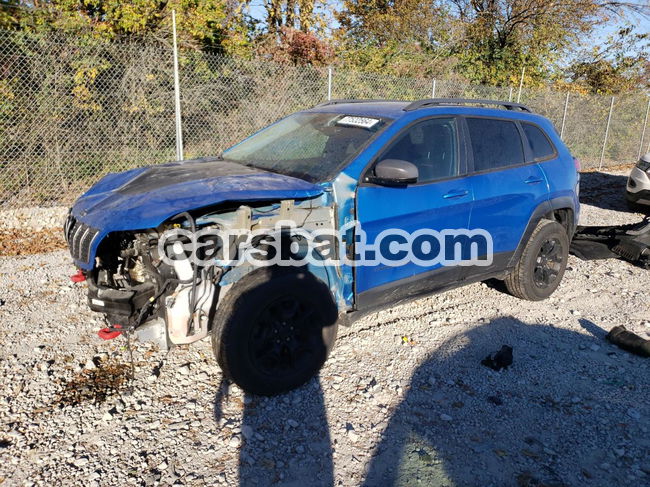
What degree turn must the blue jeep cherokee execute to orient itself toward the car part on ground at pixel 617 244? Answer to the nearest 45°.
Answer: approximately 180°

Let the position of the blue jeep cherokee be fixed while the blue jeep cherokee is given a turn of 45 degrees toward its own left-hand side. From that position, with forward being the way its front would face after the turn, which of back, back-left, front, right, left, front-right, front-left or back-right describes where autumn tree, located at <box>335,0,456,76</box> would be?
back

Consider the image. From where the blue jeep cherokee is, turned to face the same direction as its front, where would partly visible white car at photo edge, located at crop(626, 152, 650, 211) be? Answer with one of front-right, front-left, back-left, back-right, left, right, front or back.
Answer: back

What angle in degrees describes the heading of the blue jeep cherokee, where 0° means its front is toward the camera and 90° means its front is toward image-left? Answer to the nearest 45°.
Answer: approximately 45°

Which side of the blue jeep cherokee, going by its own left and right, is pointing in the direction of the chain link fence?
right

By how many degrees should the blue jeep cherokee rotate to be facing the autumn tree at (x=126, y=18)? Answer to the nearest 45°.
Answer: approximately 90° to its right

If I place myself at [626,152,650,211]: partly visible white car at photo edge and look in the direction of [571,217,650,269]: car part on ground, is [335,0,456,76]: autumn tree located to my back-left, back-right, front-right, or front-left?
back-right

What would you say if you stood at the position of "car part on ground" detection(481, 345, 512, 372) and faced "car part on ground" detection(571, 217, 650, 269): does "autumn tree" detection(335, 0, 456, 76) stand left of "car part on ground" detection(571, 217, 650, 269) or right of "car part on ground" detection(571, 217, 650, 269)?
left
